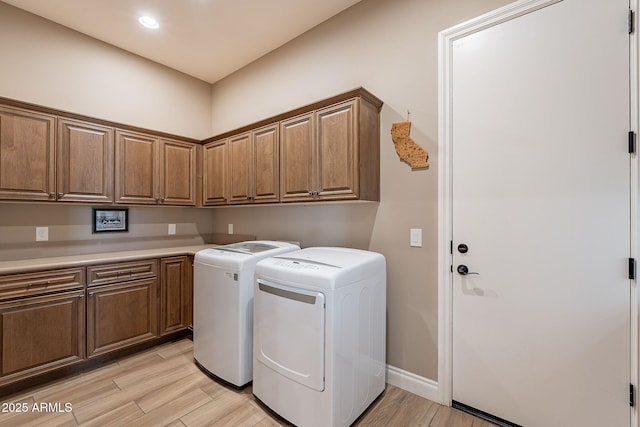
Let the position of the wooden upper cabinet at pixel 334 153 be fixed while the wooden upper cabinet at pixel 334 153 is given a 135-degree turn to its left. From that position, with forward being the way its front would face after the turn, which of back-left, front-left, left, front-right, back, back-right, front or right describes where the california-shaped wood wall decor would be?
front

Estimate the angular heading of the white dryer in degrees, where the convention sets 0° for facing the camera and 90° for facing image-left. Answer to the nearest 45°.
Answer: approximately 45°

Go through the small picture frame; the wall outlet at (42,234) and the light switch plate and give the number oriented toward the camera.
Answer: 3

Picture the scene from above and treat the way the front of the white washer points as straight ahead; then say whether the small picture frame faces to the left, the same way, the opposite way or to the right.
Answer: to the left

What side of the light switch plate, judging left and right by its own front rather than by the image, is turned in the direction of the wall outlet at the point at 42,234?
right

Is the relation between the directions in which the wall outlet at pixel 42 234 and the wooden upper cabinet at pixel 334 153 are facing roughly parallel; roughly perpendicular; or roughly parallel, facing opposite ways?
roughly perpendicular

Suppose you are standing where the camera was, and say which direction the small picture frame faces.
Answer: facing the viewer

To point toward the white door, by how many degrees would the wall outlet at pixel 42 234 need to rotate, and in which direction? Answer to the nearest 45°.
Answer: approximately 45° to its left

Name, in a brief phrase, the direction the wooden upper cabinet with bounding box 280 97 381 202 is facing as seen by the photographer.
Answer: facing the viewer and to the left of the viewer
